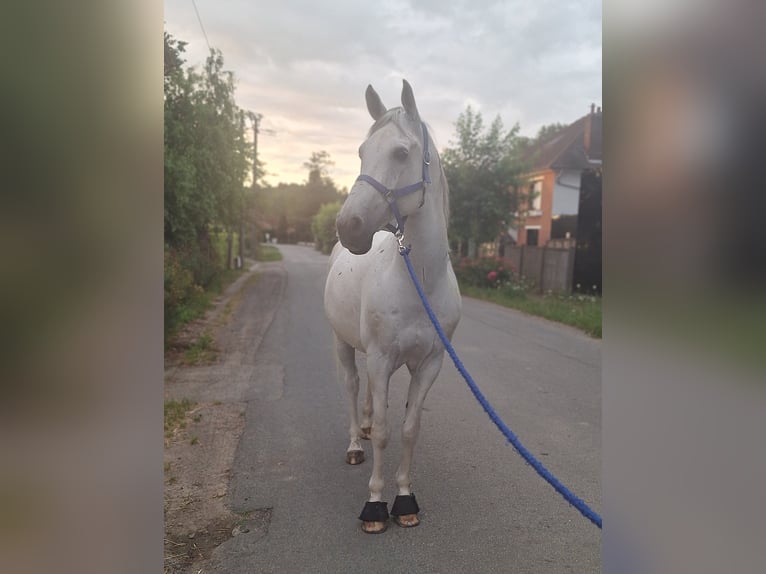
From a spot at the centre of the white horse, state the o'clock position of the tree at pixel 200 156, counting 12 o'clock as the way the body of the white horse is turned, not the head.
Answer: The tree is roughly at 5 o'clock from the white horse.

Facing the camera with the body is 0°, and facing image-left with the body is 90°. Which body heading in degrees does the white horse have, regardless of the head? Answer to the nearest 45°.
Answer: approximately 0°

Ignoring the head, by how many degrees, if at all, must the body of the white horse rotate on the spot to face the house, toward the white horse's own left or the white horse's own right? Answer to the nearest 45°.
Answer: approximately 180°

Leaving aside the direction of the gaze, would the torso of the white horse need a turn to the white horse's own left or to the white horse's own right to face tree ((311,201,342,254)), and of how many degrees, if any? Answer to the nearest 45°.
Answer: approximately 180°

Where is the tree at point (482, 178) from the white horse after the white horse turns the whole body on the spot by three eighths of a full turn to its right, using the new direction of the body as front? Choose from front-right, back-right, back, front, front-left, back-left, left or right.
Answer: front-right

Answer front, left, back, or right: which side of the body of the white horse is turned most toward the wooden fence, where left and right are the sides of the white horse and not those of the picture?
back

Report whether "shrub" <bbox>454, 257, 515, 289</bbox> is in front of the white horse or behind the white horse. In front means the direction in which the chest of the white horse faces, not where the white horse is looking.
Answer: behind

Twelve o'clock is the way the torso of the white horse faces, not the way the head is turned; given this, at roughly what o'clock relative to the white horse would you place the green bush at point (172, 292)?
The green bush is roughly at 5 o'clock from the white horse.

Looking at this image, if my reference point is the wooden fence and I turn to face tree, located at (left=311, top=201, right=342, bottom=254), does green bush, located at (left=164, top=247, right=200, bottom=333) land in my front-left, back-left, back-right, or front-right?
back-left
